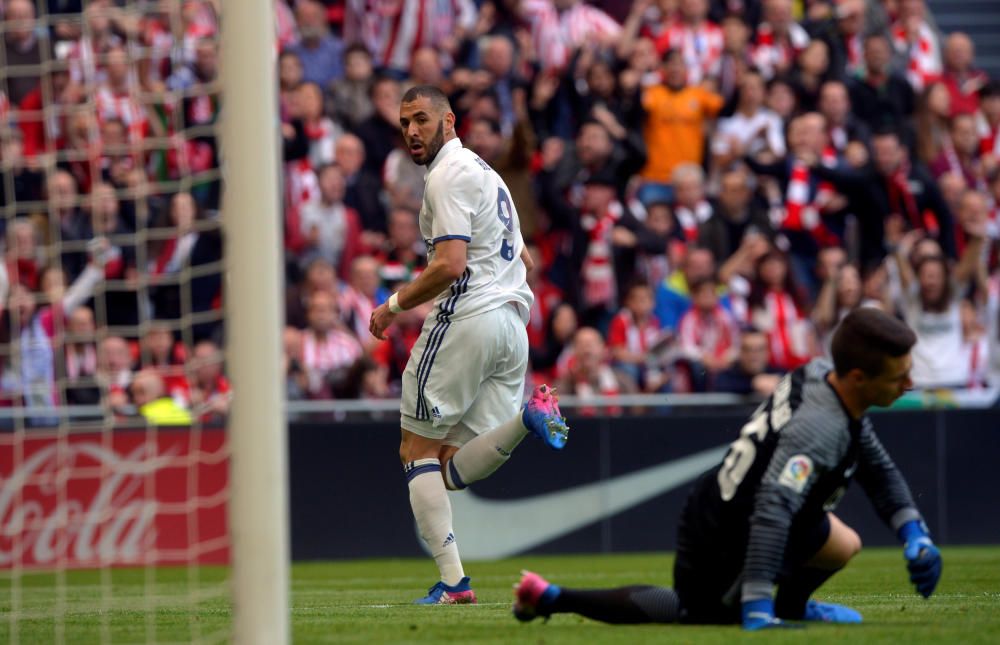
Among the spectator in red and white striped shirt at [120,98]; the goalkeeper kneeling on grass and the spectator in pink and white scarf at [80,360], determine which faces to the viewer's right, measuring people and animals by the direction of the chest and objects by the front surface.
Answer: the goalkeeper kneeling on grass

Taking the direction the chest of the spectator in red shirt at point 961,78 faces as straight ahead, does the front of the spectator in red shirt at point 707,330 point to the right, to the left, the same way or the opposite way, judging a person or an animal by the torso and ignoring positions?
the same way

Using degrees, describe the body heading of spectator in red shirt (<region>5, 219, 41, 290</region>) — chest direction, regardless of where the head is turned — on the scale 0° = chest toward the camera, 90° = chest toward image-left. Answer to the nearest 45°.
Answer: approximately 0°

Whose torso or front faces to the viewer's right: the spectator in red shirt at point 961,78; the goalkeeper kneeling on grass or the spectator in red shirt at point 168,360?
the goalkeeper kneeling on grass

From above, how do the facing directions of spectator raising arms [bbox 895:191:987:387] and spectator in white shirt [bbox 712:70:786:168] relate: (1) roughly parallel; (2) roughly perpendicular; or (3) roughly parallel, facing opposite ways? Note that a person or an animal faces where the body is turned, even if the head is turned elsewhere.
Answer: roughly parallel

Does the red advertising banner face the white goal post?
yes

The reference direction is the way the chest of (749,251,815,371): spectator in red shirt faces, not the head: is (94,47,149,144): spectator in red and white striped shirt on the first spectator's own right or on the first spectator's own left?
on the first spectator's own right

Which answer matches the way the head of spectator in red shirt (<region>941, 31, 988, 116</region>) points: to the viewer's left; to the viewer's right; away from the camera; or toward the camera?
toward the camera

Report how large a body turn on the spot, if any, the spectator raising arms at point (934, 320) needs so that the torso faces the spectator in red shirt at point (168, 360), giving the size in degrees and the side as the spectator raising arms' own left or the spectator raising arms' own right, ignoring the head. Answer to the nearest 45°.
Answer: approximately 45° to the spectator raising arms' own right

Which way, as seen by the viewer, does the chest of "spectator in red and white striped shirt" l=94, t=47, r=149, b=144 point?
toward the camera

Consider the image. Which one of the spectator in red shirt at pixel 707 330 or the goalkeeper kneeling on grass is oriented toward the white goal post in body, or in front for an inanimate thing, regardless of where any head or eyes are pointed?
the spectator in red shirt

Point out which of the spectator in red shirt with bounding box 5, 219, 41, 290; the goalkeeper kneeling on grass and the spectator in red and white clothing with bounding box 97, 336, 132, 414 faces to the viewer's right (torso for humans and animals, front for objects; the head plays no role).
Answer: the goalkeeper kneeling on grass

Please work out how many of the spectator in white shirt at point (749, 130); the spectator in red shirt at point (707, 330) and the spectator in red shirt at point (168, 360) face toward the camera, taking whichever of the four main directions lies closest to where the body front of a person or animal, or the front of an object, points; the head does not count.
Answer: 3

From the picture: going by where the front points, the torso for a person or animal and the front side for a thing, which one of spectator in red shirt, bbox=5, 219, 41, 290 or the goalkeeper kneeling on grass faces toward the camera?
the spectator in red shirt

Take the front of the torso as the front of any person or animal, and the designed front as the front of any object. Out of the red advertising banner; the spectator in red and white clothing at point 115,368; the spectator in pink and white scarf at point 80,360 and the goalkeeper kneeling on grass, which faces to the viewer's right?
the goalkeeper kneeling on grass

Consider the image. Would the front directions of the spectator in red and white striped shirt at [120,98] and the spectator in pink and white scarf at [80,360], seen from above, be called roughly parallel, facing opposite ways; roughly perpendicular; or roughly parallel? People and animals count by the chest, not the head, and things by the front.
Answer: roughly parallel

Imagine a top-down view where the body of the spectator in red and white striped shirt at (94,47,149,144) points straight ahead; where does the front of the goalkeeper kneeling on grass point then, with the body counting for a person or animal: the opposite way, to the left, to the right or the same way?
to the left

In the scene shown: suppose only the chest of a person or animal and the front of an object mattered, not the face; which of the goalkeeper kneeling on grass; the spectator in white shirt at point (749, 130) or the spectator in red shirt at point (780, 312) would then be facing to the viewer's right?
the goalkeeper kneeling on grass
